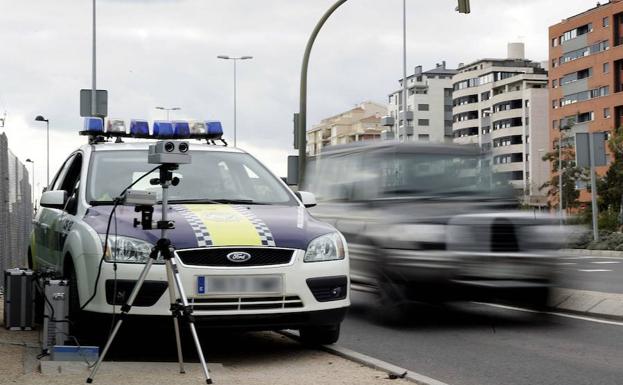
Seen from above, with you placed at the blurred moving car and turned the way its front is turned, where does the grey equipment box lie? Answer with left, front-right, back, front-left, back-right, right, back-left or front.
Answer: right

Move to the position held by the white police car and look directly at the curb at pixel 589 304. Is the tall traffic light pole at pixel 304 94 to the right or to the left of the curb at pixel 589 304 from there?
left

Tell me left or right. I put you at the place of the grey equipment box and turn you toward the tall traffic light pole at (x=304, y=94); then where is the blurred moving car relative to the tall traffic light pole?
right

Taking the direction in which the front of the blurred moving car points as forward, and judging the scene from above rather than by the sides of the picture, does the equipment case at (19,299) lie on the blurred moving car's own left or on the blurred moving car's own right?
on the blurred moving car's own right

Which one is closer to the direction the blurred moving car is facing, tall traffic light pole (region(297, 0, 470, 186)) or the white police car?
the white police car

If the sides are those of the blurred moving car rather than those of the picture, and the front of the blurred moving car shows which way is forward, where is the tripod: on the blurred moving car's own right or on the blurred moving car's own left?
on the blurred moving car's own right

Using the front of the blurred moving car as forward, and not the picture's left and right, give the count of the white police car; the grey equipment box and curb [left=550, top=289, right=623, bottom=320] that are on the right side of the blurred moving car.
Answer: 2

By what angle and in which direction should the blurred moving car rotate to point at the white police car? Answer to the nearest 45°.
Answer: approximately 90° to its right
